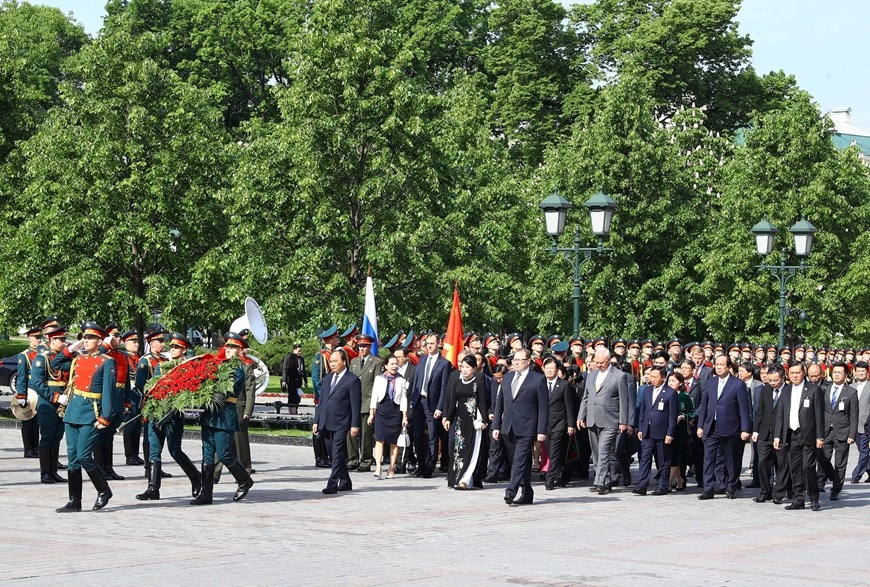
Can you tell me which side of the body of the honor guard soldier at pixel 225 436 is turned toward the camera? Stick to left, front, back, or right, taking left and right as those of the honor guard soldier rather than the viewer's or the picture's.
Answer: left

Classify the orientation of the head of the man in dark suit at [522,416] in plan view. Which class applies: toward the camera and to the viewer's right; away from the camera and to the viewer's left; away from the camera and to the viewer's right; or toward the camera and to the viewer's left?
toward the camera and to the viewer's left

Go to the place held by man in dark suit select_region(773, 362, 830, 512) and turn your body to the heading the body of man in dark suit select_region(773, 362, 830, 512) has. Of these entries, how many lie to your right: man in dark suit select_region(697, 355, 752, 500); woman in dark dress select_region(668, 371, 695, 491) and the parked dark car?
3

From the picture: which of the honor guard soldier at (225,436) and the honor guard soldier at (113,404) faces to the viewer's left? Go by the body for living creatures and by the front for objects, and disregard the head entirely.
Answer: the honor guard soldier at (225,436)

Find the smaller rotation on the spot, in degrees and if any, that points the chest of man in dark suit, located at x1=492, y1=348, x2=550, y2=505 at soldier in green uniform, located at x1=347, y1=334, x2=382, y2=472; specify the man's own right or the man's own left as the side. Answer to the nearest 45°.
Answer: approximately 90° to the man's own right

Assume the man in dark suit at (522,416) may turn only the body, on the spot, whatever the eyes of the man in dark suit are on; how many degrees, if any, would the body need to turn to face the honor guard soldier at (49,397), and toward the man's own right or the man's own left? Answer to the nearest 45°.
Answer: approximately 45° to the man's own right

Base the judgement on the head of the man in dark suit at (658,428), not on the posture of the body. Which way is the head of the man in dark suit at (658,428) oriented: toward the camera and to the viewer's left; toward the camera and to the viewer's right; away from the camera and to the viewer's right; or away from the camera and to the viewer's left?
toward the camera and to the viewer's left

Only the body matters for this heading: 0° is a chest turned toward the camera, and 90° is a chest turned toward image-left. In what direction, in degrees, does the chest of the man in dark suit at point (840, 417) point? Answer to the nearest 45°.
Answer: approximately 45°

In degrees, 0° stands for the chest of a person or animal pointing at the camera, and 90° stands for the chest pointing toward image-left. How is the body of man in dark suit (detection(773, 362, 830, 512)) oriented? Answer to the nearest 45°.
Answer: approximately 45°

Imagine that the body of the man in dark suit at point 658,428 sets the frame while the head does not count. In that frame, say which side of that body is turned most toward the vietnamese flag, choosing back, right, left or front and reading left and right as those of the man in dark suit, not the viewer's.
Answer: right

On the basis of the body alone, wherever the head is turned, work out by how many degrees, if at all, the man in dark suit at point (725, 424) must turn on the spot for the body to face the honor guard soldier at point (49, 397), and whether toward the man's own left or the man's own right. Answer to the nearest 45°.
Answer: approximately 45° to the man's own right

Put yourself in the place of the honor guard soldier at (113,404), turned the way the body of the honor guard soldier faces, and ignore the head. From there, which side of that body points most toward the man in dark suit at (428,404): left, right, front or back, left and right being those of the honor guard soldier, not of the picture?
left

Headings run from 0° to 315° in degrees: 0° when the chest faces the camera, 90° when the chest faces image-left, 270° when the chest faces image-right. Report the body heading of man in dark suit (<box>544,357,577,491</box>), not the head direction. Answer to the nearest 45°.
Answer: approximately 45°
